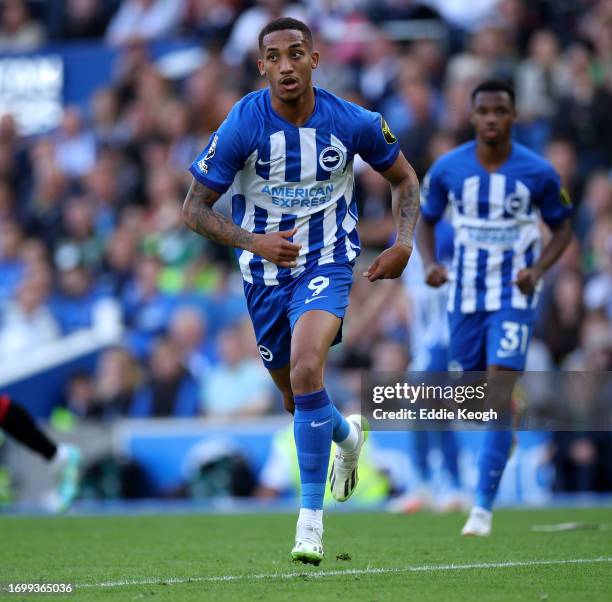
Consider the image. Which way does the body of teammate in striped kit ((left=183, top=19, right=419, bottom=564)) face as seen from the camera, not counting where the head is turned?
toward the camera

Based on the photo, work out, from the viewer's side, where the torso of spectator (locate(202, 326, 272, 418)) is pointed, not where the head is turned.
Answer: toward the camera

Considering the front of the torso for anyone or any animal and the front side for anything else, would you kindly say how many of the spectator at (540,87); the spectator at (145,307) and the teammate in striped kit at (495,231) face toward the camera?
3

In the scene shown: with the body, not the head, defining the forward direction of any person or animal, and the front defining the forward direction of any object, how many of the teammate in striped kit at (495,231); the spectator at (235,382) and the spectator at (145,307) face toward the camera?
3

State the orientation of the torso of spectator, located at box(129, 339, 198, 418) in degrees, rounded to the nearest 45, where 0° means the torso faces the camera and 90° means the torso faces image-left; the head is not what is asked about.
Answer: approximately 0°

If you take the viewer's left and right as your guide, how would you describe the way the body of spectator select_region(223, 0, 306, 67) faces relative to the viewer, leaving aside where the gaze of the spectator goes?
facing the viewer

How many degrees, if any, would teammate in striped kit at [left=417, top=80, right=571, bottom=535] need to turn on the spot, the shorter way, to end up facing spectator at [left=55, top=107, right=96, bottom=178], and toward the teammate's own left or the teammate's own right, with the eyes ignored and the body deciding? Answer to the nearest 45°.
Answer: approximately 135° to the teammate's own right

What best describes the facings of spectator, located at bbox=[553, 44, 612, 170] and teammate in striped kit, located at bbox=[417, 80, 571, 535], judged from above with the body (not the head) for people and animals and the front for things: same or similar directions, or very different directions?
same or similar directions

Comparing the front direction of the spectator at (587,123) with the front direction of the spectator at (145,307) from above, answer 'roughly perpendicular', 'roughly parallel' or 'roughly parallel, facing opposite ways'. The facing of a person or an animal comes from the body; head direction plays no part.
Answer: roughly parallel

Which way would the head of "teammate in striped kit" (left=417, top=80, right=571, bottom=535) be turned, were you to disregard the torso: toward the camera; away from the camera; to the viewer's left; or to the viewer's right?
toward the camera

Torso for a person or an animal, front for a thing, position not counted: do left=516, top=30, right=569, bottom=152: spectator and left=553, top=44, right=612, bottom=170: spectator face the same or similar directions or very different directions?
same or similar directions

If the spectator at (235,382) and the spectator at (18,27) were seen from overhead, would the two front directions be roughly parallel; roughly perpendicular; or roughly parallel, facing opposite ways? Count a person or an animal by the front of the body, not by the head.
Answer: roughly parallel

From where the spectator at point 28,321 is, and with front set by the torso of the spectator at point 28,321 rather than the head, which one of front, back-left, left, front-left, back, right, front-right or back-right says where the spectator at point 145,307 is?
front-left

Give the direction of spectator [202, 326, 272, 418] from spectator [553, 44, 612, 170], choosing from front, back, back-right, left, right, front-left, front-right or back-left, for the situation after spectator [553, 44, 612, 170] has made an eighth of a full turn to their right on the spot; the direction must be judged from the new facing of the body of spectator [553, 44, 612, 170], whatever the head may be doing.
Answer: front-right

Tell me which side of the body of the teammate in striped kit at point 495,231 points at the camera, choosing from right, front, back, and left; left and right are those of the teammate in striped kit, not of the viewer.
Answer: front

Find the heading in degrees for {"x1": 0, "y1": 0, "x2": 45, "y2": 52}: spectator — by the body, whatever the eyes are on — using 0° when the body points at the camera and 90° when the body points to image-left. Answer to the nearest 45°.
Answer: approximately 0°
